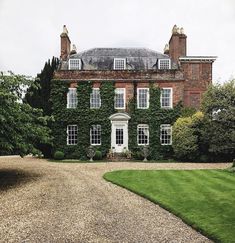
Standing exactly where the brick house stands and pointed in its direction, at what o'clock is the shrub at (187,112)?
The shrub is roughly at 9 o'clock from the brick house.

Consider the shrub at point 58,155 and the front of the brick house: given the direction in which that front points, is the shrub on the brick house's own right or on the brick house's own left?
on the brick house's own right

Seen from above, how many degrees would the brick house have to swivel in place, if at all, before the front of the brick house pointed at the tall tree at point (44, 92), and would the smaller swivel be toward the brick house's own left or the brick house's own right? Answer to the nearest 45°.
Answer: approximately 90° to the brick house's own right

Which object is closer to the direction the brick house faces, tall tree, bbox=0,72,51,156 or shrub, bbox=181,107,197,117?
the tall tree

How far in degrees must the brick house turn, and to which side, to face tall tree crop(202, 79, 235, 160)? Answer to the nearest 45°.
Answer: approximately 45° to its left

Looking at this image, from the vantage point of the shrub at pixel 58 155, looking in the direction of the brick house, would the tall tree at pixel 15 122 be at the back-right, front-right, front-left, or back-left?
back-right

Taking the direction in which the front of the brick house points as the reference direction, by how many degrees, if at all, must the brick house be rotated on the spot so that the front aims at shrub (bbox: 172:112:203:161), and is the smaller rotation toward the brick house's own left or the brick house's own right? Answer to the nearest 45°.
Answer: approximately 45° to the brick house's own left

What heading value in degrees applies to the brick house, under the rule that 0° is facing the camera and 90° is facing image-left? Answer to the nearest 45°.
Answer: approximately 0°
